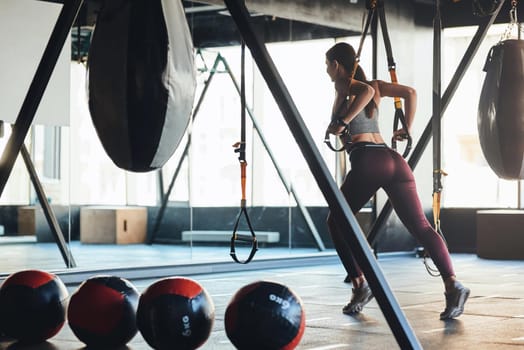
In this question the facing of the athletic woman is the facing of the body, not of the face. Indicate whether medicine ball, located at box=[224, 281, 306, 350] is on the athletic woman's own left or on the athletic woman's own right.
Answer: on the athletic woman's own left

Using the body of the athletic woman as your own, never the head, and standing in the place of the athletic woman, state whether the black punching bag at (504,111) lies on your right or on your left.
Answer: on your right

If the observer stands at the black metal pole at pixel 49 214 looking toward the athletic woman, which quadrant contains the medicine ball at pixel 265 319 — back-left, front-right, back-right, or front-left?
front-right

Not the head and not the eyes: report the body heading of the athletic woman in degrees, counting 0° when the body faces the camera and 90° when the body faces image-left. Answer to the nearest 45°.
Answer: approximately 135°

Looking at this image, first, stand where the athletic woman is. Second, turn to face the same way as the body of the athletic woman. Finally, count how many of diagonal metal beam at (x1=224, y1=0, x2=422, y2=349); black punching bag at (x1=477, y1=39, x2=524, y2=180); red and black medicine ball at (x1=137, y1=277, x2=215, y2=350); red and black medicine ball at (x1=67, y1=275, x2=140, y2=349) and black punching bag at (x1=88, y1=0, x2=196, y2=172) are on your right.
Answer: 1

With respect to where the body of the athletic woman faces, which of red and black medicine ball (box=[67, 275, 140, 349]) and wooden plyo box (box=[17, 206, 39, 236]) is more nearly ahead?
the wooden plyo box

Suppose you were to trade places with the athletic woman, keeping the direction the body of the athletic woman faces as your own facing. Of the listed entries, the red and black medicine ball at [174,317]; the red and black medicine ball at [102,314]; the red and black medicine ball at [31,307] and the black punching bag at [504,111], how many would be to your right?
1

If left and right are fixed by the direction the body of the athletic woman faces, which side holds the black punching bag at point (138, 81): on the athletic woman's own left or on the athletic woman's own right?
on the athletic woman's own left

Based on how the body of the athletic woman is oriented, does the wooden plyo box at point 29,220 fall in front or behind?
in front

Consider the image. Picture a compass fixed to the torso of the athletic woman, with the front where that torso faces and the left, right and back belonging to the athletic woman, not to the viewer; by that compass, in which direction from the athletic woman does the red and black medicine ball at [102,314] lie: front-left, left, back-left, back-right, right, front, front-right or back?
left

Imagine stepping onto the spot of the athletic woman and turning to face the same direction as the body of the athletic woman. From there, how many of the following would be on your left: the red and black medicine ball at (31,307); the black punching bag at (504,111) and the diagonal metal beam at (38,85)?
2

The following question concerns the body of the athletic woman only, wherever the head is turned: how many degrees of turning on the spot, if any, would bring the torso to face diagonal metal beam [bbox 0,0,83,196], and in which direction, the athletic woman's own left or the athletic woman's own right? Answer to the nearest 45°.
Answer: approximately 90° to the athletic woman's own left

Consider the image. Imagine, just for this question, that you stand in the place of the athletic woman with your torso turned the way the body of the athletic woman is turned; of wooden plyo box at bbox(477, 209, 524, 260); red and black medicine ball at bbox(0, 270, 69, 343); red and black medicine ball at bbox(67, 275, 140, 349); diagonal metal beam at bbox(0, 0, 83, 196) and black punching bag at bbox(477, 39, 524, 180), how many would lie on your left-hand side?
3
